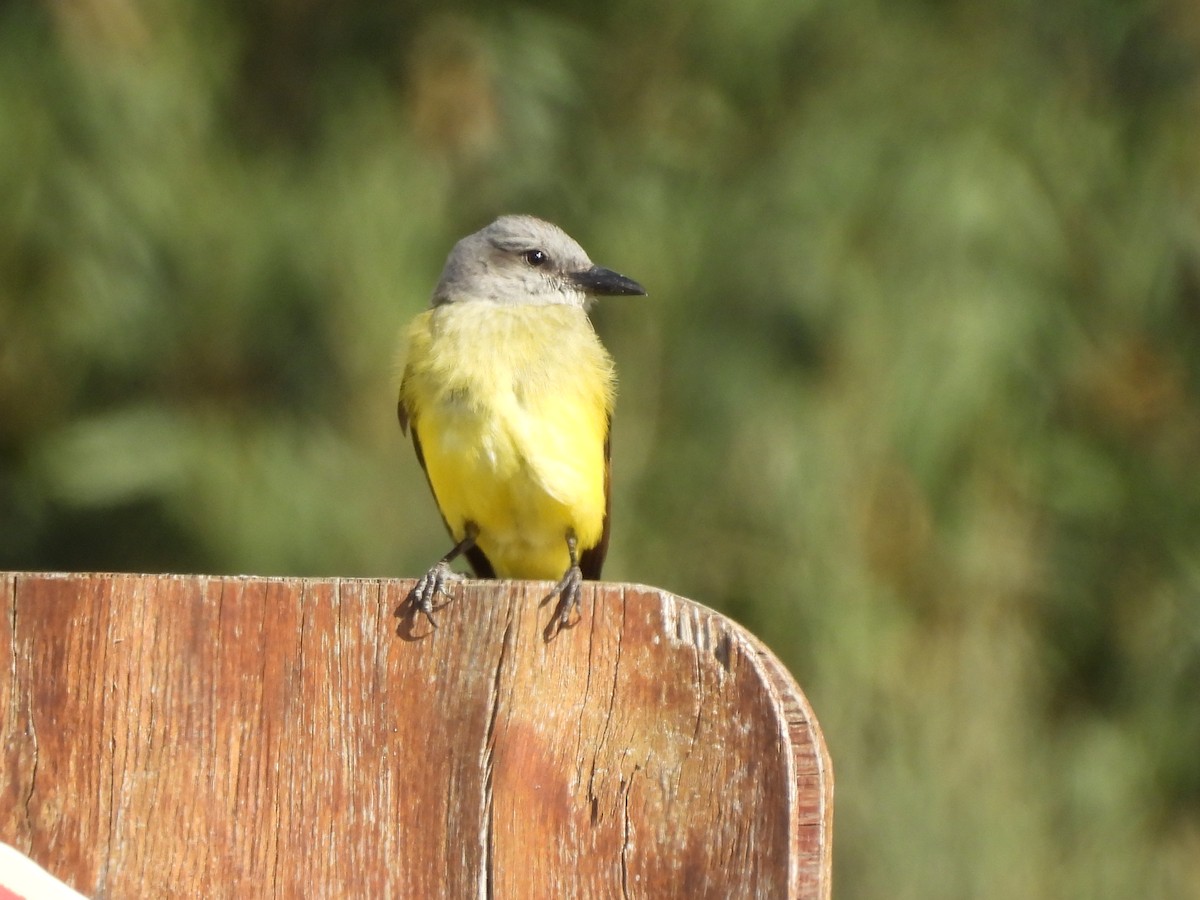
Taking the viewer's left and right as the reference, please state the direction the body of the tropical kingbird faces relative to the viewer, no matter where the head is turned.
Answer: facing the viewer
